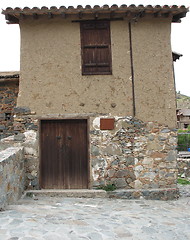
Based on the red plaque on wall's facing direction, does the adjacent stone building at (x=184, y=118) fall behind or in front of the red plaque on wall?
behind

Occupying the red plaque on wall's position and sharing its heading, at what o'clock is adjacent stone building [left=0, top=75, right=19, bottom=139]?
The adjacent stone building is roughly at 4 o'clock from the red plaque on wall.

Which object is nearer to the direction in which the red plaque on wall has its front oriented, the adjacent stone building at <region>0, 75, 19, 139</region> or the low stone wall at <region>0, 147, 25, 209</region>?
the low stone wall

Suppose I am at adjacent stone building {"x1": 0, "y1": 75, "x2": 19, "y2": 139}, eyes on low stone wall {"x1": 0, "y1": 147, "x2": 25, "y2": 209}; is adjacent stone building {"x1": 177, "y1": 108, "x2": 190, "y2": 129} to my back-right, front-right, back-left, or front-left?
back-left

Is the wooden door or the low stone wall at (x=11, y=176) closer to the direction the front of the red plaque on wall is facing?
the low stone wall

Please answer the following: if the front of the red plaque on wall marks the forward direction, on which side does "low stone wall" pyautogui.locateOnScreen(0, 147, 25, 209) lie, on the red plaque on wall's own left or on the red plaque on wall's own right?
on the red plaque on wall's own right

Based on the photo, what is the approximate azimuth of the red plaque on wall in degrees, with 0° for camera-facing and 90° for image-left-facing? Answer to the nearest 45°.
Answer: approximately 0°

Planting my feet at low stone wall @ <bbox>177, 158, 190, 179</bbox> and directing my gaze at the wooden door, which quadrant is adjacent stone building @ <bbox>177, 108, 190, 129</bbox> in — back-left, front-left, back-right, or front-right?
back-right

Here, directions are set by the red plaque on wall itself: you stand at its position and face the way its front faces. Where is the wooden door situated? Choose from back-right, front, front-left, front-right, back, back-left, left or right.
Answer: right
